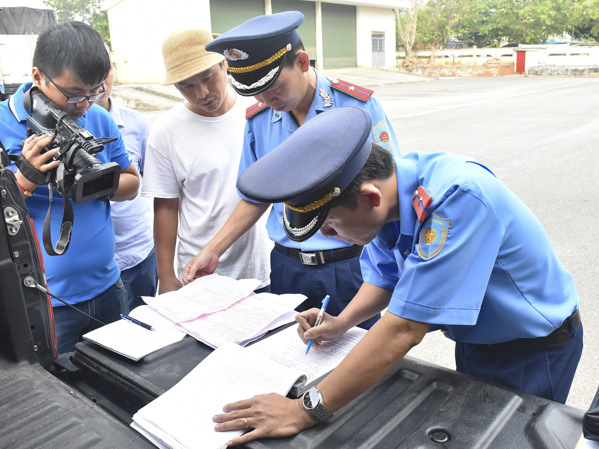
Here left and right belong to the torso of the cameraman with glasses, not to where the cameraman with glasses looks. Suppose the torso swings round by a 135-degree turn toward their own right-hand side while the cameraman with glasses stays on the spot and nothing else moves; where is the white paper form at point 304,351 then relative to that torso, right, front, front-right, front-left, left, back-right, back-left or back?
back-left

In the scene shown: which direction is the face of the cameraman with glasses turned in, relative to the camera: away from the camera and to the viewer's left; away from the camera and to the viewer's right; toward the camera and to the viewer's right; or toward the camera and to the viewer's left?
toward the camera and to the viewer's right

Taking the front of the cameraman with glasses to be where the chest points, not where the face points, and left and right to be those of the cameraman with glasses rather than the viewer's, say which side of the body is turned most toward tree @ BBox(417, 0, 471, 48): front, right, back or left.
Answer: left

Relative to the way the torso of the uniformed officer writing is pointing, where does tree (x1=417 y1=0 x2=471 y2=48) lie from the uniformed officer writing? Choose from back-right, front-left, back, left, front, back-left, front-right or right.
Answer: right

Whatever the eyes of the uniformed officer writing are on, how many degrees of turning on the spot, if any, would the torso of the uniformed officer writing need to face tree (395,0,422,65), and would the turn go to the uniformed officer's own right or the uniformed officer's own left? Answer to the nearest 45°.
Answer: approximately 90° to the uniformed officer's own right

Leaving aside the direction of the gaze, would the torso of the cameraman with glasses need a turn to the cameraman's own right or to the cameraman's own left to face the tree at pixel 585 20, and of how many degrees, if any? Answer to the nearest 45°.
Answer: approximately 90° to the cameraman's own left

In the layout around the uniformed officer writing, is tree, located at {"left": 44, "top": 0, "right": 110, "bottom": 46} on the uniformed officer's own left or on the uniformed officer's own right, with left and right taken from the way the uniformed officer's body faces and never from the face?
on the uniformed officer's own right

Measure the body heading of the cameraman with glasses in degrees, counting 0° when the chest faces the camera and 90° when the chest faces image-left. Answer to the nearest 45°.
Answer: approximately 315°

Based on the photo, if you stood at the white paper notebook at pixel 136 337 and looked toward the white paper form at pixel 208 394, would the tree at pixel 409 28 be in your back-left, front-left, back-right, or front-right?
back-left

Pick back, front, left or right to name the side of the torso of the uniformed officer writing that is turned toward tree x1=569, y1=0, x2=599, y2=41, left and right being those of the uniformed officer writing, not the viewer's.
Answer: right

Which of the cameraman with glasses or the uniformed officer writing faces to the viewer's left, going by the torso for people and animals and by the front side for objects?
the uniformed officer writing

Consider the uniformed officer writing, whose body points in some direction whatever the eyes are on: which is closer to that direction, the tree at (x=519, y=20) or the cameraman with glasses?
the cameraman with glasses

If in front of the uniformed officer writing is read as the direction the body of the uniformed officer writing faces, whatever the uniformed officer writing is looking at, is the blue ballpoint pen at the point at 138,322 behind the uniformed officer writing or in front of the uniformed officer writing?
in front

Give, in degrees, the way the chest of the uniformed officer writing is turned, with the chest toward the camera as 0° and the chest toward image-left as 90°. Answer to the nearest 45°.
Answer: approximately 90°

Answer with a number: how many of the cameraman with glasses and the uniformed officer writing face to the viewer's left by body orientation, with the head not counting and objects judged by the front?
1
